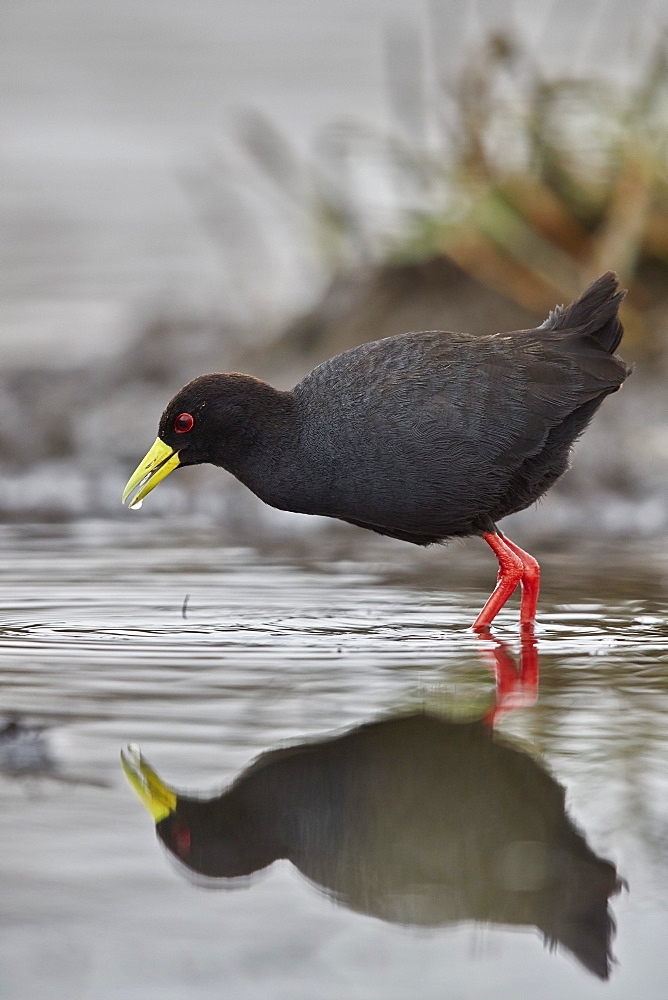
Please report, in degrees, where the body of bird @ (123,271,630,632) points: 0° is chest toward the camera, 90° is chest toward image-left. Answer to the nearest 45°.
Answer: approximately 90°
